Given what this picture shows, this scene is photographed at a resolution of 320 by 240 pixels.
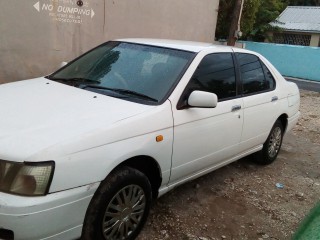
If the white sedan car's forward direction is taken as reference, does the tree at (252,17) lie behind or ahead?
behind

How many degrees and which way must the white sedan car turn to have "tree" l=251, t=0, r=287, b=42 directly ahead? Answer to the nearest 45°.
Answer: approximately 135° to its right

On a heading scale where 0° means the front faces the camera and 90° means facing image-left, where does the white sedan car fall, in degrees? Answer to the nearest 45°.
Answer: approximately 45°

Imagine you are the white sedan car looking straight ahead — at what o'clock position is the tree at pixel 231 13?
The tree is roughly at 5 o'clock from the white sedan car.
